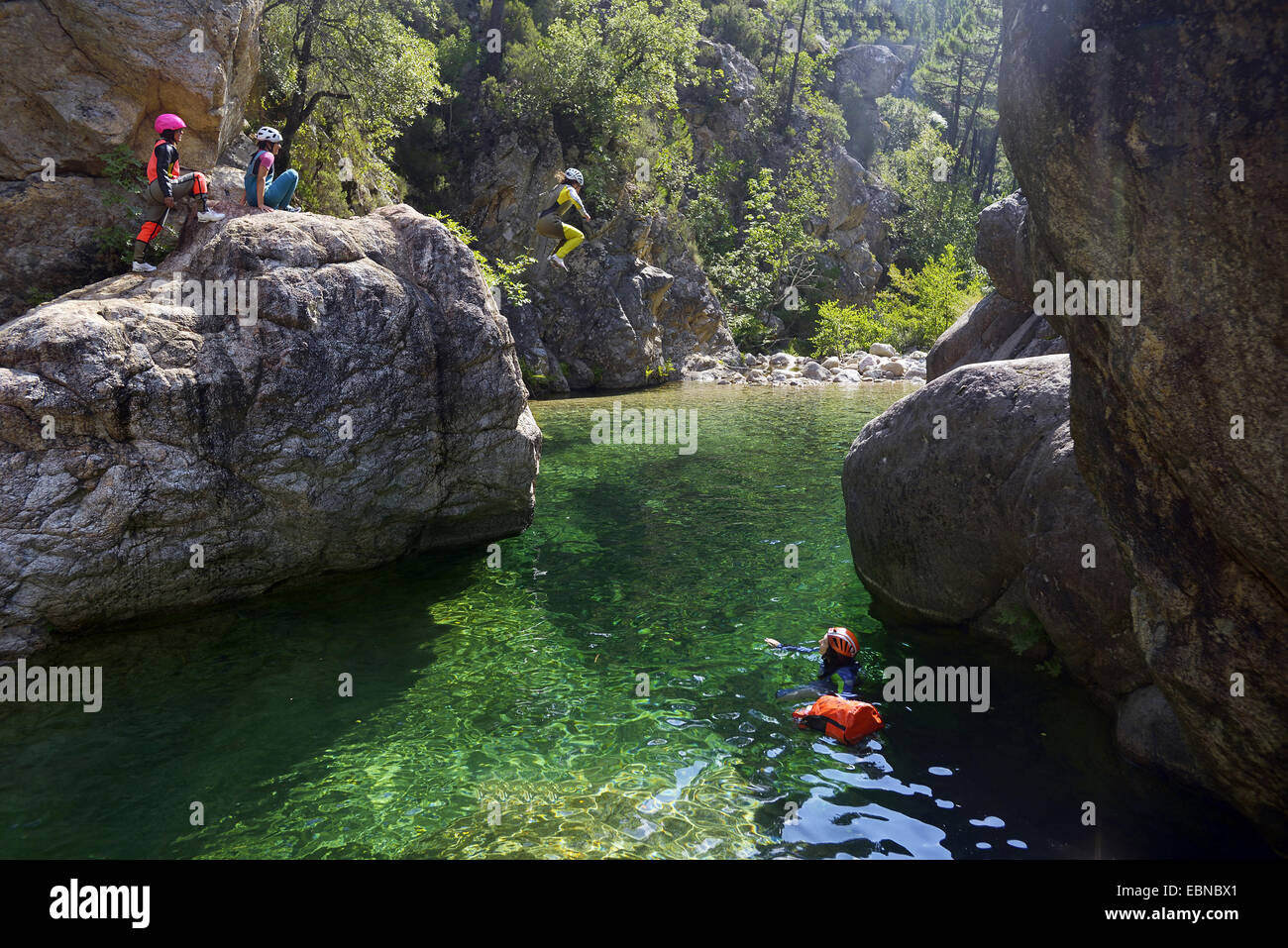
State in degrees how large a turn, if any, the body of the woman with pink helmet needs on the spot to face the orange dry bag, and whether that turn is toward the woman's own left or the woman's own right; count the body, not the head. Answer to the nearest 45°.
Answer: approximately 45° to the woman's own right

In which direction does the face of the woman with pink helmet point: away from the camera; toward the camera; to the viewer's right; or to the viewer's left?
to the viewer's right

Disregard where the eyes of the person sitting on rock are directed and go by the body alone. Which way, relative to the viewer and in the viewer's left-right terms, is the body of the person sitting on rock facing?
facing to the right of the viewer

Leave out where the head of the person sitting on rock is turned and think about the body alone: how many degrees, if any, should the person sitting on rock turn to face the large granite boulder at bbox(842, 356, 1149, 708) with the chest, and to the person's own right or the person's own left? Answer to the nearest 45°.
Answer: approximately 45° to the person's own right

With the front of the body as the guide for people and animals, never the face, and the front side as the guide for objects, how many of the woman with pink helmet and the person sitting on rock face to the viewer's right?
2

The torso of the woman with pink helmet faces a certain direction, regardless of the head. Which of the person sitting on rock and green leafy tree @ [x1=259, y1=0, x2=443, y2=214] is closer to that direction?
the person sitting on rock

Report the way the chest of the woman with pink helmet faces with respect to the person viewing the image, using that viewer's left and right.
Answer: facing to the right of the viewer

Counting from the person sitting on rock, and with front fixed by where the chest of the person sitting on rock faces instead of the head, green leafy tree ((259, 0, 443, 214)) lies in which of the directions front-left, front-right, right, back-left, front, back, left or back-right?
left

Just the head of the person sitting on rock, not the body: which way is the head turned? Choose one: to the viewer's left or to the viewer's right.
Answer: to the viewer's right

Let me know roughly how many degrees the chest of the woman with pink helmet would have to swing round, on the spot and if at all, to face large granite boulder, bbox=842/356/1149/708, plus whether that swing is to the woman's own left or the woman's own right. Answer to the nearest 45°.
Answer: approximately 45° to the woman's own right
